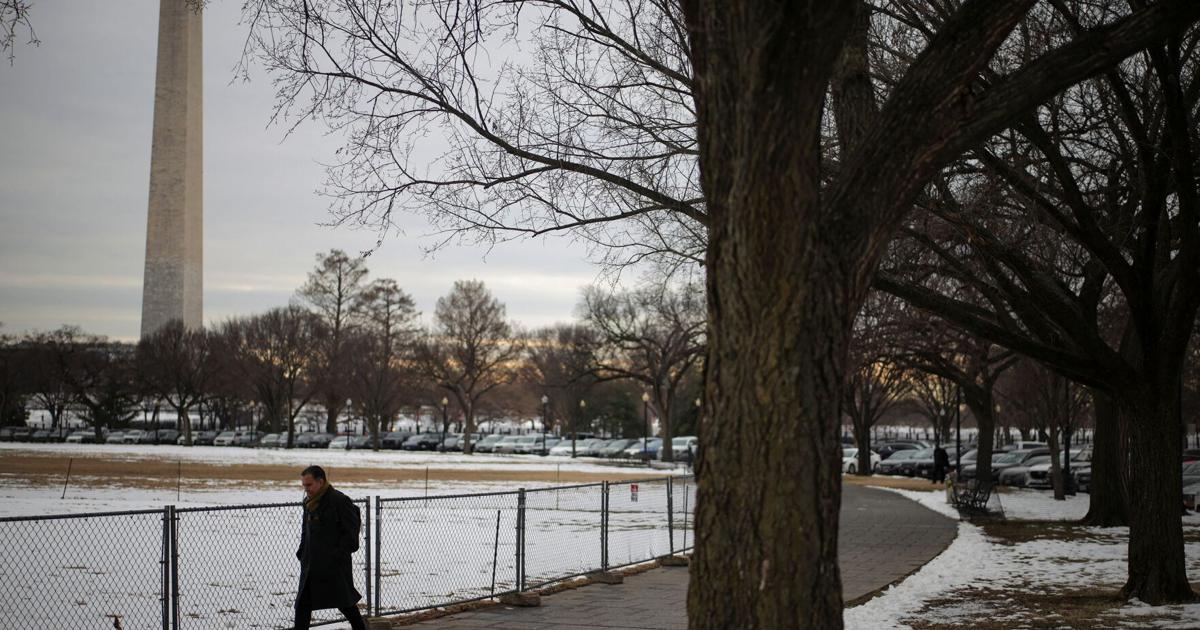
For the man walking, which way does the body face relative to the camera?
to the viewer's left

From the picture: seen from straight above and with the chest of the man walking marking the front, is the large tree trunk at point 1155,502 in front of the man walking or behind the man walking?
behind

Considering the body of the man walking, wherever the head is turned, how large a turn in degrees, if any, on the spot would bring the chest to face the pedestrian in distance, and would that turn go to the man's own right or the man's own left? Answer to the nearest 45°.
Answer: approximately 135° to the man's own right

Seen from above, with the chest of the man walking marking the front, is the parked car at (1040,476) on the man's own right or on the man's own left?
on the man's own right

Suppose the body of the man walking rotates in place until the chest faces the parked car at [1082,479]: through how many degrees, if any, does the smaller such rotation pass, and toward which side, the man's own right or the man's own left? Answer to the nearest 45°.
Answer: approximately 135° to the man's own right
